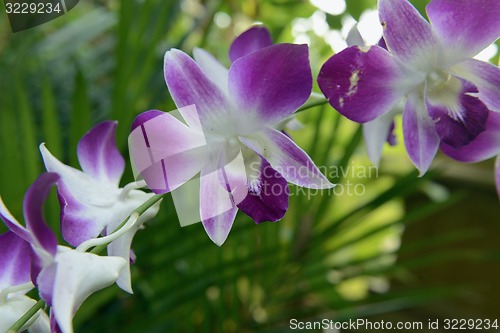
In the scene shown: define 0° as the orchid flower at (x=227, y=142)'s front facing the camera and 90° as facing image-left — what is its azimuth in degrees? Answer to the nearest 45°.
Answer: approximately 0°

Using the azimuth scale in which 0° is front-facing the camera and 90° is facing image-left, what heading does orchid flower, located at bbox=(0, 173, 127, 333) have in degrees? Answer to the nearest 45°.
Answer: approximately 90°

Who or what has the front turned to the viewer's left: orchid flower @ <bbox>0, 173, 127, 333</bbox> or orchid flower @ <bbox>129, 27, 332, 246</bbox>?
orchid flower @ <bbox>0, 173, 127, 333</bbox>
